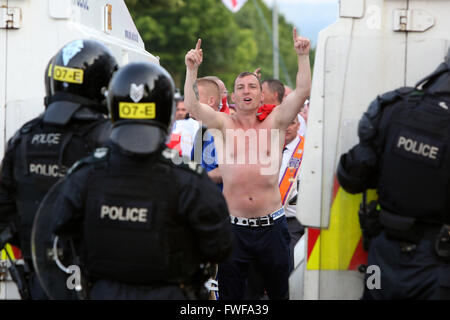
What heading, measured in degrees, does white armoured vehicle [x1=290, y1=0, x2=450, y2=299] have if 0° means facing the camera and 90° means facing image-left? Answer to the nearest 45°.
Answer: approximately 180°

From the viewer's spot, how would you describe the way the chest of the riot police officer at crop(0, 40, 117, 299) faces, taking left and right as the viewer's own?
facing away from the viewer and to the right of the viewer

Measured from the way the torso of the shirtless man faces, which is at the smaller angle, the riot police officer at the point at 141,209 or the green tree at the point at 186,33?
the riot police officer

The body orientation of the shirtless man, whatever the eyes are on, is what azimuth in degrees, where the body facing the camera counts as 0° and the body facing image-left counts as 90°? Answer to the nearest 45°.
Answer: approximately 0°

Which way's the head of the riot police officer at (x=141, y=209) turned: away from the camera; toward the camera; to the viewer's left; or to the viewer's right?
away from the camera

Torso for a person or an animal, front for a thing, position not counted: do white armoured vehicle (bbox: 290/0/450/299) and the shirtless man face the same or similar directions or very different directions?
very different directions

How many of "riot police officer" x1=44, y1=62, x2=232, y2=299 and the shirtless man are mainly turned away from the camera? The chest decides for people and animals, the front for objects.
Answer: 1

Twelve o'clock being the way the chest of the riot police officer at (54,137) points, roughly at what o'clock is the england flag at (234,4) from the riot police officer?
The england flag is roughly at 11 o'clock from the riot police officer.

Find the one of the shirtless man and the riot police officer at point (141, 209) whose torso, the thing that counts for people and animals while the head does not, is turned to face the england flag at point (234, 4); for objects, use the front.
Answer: the riot police officer

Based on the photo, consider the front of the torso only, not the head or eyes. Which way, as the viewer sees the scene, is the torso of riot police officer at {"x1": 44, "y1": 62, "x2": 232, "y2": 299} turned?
away from the camera

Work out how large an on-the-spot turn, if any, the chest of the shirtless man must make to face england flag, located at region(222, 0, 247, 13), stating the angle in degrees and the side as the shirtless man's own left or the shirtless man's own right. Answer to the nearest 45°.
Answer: approximately 180°

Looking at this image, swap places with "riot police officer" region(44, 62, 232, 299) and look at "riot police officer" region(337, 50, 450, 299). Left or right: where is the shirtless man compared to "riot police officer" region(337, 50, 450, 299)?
left
